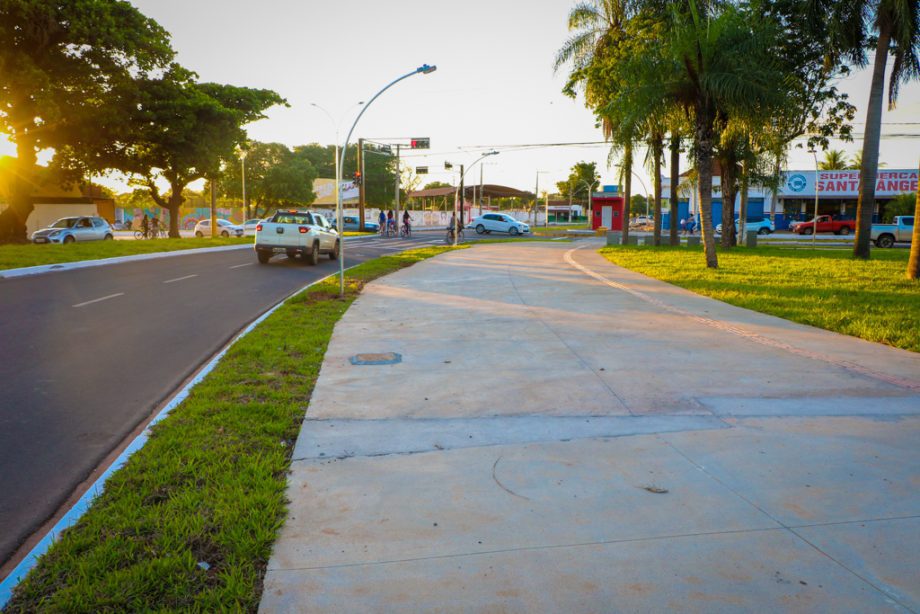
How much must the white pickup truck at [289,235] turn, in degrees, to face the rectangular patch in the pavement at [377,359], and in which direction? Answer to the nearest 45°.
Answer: approximately 135° to its right

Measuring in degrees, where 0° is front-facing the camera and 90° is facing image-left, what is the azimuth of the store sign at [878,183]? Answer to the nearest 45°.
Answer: approximately 0°

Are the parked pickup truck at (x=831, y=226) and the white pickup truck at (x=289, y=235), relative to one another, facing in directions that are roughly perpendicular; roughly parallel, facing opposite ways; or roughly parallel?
roughly perpendicular

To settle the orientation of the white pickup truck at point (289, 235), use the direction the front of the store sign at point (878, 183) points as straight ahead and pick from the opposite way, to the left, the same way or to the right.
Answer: the opposite way

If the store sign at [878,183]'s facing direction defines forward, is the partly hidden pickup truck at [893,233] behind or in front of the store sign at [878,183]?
in front

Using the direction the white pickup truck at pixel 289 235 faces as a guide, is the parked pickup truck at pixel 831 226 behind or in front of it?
in front

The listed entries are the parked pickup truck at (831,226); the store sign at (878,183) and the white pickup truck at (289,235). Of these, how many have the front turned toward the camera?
1

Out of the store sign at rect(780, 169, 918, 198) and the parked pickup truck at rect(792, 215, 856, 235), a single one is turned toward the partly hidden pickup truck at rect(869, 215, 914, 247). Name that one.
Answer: the store sign

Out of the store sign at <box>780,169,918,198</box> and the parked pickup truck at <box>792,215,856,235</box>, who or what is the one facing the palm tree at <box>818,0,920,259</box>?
the store sign

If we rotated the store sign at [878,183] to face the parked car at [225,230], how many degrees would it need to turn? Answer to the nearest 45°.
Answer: approximately 45° to its right

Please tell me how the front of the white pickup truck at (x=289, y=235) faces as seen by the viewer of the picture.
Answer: facing away from the viewer and to the right of the viewer

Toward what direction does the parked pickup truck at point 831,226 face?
to the viewer's left
